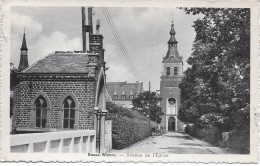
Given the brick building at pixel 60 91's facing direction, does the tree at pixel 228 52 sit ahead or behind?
ahead

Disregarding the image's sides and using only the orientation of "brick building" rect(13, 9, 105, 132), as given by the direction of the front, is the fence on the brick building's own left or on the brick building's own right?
on the brick building's own right

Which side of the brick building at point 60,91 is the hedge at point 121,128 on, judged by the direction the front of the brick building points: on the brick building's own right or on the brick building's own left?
on the brick building's own left
